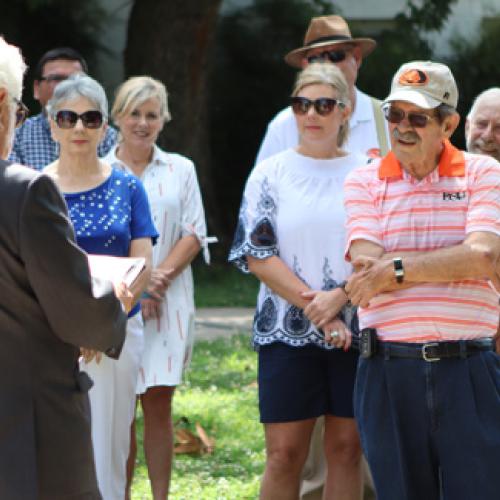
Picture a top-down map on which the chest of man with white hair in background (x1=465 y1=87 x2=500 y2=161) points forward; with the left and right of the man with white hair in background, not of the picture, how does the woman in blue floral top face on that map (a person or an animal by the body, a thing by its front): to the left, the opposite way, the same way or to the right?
the same way

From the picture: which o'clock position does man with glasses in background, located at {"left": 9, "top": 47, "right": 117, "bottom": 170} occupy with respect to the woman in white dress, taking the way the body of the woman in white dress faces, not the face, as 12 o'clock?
The man with glasses in background is roughly at 3 o'clock from the woman in white dress.

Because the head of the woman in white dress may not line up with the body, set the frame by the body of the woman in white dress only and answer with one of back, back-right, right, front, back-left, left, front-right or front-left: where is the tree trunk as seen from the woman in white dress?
back-right

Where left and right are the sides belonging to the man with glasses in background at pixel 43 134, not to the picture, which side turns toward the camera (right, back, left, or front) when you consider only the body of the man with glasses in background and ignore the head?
front

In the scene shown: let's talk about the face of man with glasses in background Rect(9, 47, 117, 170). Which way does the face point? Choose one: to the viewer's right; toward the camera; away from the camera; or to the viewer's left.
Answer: toward the camera

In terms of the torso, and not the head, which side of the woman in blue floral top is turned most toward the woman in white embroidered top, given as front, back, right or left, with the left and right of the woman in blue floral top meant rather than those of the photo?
left

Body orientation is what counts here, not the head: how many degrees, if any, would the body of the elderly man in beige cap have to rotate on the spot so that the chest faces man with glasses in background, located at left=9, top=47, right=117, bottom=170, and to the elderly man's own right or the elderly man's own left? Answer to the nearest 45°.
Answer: approximately 135° to the elderly man's own right

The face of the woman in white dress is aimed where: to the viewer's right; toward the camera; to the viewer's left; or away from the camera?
toward the camera

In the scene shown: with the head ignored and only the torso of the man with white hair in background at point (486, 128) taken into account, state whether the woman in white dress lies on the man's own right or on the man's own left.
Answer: on the man's own right

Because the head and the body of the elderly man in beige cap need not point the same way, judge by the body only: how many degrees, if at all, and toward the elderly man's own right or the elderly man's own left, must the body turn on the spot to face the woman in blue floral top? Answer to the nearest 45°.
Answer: approximately 135° to the elderly man's own right

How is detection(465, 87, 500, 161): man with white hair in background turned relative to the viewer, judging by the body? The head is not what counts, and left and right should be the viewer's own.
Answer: facing the viewer

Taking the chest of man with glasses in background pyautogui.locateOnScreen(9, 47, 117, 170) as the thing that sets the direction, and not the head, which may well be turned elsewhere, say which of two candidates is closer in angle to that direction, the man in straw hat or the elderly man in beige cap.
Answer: the elderly man in beige cap

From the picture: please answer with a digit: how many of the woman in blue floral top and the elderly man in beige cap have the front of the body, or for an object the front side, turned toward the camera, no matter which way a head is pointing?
2

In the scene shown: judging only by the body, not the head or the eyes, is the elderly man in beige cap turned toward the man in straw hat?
no

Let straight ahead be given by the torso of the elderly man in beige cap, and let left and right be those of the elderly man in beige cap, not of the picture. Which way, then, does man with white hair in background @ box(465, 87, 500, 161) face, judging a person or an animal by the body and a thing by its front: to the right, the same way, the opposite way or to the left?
the same way

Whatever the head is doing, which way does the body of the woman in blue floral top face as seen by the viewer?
toward the camera

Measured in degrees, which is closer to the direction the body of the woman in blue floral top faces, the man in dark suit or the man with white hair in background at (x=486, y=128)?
the man in dark suit

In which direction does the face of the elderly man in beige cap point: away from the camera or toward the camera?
toward the camera
